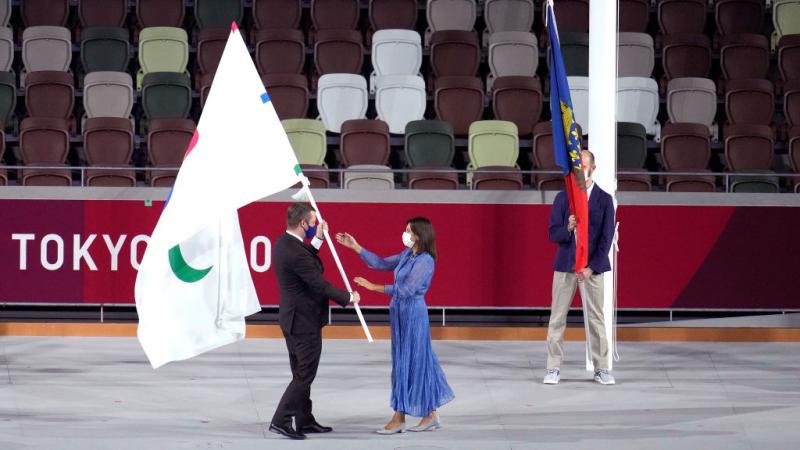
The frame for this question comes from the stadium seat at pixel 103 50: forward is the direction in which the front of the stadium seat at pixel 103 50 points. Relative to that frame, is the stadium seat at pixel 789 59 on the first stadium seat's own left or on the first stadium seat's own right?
on the first stadium seat's own left

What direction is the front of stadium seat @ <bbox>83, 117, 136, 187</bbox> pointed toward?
toward the camera

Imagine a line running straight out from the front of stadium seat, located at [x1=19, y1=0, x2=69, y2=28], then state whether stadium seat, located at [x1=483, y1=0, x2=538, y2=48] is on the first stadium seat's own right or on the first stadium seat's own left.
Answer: on the first stadium seat's own left

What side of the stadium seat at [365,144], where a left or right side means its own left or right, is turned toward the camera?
front

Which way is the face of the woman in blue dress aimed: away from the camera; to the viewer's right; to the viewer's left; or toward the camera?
to the viewer's left

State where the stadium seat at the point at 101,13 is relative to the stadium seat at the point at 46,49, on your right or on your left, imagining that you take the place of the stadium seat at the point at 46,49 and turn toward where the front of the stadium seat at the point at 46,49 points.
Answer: on your left

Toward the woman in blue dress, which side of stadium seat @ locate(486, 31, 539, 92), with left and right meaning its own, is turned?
front

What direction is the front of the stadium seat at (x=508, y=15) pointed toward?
toward the camera

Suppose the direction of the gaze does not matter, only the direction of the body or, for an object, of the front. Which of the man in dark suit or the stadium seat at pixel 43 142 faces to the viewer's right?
the man in dark suit

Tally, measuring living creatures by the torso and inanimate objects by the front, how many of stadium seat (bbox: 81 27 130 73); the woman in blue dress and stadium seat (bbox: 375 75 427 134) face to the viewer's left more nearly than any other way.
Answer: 1

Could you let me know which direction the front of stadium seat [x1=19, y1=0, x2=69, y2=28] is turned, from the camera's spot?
facing the viewer

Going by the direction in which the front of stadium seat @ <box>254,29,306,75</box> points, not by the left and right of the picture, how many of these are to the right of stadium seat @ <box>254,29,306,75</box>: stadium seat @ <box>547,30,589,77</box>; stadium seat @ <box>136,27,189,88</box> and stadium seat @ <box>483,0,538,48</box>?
1
